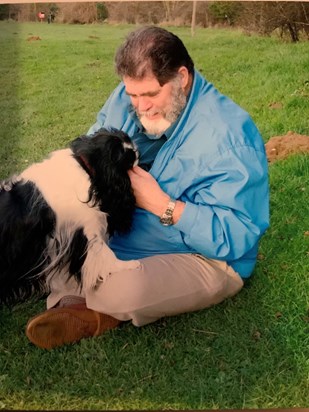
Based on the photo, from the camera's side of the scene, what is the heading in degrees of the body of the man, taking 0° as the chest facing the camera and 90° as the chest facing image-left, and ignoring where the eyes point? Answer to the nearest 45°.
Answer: approximately 45°

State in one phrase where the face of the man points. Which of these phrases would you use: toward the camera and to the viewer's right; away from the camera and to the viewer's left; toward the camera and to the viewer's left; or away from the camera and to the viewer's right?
toward the camera and to the viewer's left
